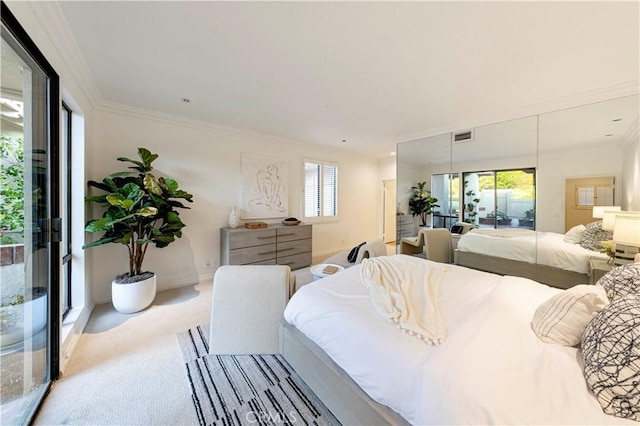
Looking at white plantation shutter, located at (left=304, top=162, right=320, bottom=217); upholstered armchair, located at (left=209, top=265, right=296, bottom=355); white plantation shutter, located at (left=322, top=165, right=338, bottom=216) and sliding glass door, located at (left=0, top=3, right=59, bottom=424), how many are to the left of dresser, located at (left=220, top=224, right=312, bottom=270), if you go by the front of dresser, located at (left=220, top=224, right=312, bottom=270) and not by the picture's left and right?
2

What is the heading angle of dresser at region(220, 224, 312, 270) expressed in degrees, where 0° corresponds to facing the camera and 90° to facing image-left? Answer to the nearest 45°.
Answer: approximately 315°

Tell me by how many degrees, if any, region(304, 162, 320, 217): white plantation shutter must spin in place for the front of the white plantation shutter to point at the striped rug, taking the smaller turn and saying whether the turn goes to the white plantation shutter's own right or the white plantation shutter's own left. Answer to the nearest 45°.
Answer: approximately 45° to the white plantation shutter's own right
